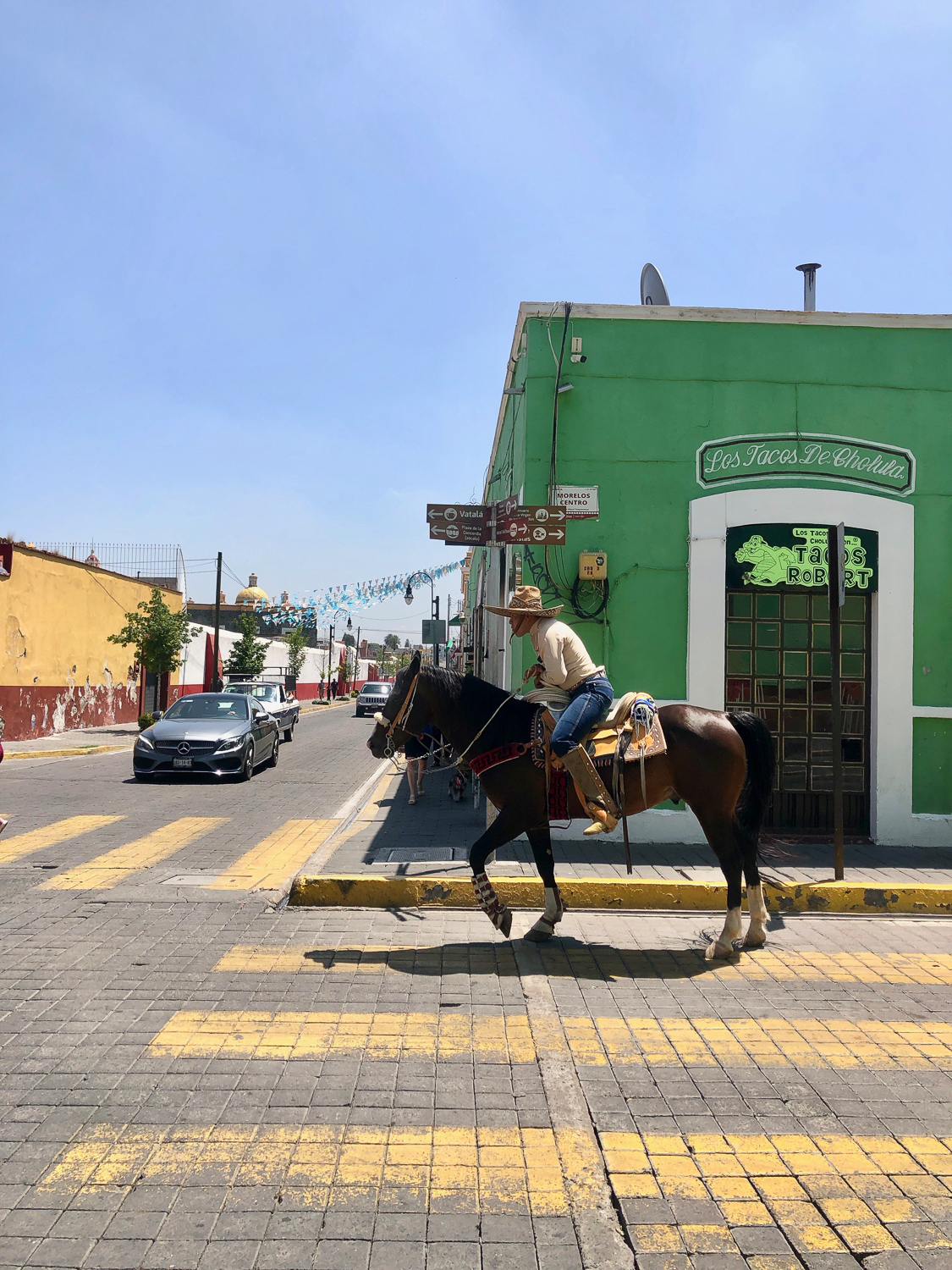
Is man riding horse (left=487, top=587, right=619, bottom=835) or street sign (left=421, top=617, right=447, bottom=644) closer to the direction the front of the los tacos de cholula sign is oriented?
the man riding horse

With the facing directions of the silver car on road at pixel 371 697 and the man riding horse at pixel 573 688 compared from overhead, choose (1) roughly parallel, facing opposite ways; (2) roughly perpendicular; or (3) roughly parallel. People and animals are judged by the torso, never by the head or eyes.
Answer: roughly perpendicular

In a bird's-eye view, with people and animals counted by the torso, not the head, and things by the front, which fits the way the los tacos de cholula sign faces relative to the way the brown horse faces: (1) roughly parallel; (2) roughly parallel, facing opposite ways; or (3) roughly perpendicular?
roughly perpendicular

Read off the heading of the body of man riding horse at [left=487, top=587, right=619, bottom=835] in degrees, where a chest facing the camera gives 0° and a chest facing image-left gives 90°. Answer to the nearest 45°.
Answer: approximately 90°

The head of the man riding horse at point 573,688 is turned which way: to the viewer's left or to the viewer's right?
to the viewer's left

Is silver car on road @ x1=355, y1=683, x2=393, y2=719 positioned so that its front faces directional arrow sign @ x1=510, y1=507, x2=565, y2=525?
yes

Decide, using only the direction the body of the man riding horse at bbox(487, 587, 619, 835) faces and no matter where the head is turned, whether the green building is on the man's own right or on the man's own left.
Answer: on the man's own right

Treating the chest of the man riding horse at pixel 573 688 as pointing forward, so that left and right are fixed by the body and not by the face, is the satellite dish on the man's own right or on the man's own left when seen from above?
on the man's own right

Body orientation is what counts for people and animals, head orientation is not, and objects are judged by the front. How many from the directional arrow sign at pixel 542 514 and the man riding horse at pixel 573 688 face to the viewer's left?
1

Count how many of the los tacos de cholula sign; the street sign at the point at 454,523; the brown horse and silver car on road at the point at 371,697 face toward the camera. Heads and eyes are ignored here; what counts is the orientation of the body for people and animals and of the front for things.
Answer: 3

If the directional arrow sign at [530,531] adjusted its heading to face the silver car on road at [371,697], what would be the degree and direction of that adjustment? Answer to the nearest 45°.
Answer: approximately 180°
